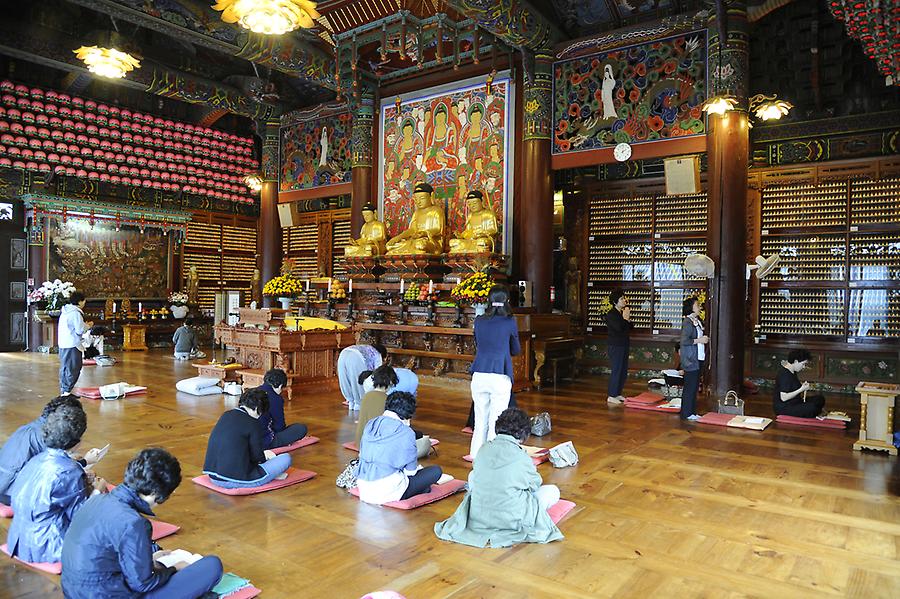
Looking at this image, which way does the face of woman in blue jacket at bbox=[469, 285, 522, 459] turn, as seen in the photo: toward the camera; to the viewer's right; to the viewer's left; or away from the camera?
away from the camera

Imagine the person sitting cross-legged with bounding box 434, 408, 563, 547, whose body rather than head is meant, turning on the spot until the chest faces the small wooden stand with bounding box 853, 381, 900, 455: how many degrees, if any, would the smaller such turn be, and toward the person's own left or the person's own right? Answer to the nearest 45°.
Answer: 0° — they already face it

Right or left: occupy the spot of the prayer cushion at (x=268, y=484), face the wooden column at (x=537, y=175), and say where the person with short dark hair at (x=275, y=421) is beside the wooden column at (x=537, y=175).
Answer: left

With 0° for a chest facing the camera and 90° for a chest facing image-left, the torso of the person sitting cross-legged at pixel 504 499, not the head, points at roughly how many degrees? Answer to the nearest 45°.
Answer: approximately 225°

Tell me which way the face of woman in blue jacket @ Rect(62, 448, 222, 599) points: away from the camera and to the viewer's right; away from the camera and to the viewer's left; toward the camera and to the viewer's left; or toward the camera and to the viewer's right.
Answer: away from the camera and to the viewer's right
